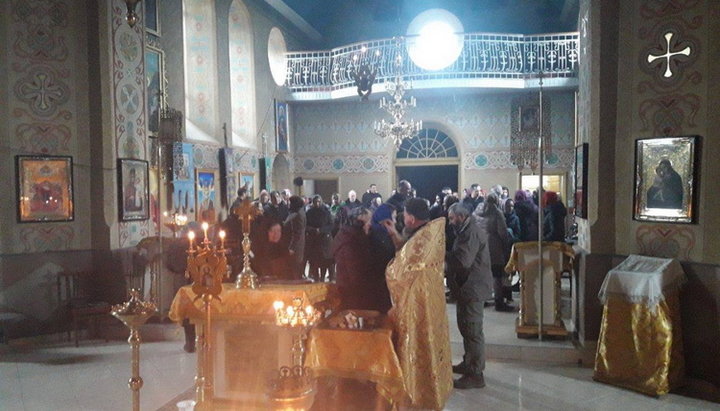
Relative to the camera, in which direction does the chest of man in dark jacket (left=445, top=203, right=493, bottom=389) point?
to the viewer's left

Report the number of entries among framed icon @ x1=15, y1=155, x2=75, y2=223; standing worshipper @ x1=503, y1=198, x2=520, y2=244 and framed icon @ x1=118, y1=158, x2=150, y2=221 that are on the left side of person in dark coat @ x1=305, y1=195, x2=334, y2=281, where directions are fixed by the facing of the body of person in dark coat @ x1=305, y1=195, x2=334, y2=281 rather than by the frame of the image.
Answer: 1

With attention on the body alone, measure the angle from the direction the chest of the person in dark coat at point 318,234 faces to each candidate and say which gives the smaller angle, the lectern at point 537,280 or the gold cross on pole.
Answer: the gold cross on pole

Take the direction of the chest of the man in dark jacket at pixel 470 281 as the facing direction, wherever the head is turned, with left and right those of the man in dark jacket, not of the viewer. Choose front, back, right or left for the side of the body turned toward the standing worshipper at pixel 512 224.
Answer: right

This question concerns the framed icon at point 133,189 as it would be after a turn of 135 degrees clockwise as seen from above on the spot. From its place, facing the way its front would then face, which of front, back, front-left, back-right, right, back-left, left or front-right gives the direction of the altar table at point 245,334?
left

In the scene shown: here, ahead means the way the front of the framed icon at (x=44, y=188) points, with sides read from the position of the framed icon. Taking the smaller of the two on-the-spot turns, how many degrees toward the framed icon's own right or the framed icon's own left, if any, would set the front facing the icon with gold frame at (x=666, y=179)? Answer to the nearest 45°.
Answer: approximately 45° to the framed icon's own left

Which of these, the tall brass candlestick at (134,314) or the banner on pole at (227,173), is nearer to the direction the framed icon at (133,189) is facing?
the tall brass candlestick
